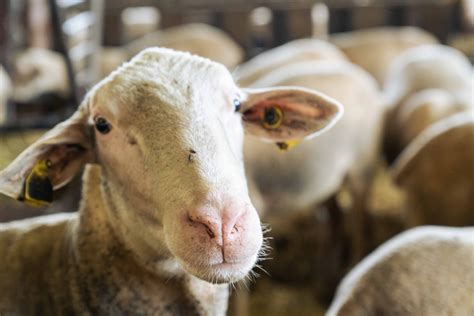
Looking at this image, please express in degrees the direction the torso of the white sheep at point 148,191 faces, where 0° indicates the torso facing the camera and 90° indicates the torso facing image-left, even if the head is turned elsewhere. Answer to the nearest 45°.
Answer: approximately 315°

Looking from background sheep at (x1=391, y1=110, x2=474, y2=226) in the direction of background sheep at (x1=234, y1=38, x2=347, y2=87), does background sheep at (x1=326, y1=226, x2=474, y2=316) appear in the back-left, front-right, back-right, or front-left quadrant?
back-left

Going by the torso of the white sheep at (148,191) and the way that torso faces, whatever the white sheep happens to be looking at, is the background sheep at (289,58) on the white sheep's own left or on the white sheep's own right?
on the white sheep's own left

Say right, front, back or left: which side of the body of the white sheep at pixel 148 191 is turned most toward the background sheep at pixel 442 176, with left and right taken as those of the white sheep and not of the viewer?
left

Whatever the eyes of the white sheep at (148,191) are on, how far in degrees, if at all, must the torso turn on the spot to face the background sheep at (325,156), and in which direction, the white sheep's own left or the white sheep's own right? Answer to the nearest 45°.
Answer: approximately 90° to the white sheep's own left
